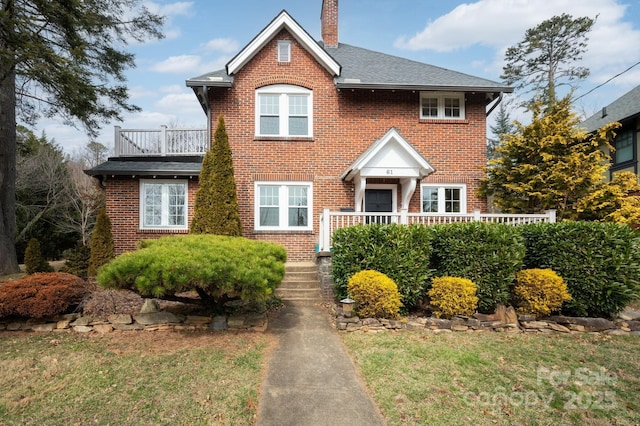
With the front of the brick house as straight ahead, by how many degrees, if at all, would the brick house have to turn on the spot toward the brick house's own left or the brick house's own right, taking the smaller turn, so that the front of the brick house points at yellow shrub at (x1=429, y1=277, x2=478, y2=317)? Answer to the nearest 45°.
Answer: approximately 45° to the brick house's own left

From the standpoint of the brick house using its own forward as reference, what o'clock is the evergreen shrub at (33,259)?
The evergreen shrub is roughly at 3 o'clock from the brick house.

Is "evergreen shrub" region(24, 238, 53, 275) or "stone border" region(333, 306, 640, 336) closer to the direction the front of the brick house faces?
the stone border

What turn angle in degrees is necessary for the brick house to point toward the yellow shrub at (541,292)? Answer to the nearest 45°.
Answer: approximately 45° to its left

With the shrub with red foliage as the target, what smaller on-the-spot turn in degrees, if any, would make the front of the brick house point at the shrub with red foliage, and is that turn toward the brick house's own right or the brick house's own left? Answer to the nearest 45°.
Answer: approximately 45° to the brick house's own right

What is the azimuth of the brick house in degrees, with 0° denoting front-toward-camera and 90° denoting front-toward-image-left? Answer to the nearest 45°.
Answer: approximately 0°

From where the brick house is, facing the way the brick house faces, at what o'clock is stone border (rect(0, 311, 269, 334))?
The stone border is roughly at 1 o'clock from the brick house.

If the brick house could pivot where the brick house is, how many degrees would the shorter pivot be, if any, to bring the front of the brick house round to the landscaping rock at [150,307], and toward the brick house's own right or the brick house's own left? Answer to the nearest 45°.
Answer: approximately 45° to the brick house's own right

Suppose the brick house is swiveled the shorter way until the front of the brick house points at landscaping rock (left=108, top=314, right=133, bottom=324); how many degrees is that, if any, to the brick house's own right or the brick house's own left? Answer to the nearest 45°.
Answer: approximately 45° to the brick house's own right
